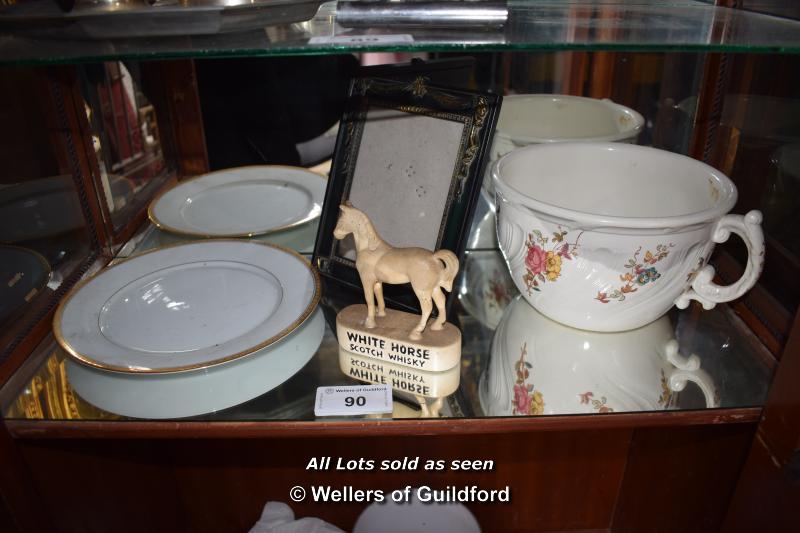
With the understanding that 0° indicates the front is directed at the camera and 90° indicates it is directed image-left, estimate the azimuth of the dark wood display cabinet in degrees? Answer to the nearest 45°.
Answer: approximately 0°

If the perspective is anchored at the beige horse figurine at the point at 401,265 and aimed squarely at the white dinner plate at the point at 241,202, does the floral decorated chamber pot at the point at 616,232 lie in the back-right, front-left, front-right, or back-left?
back-right
